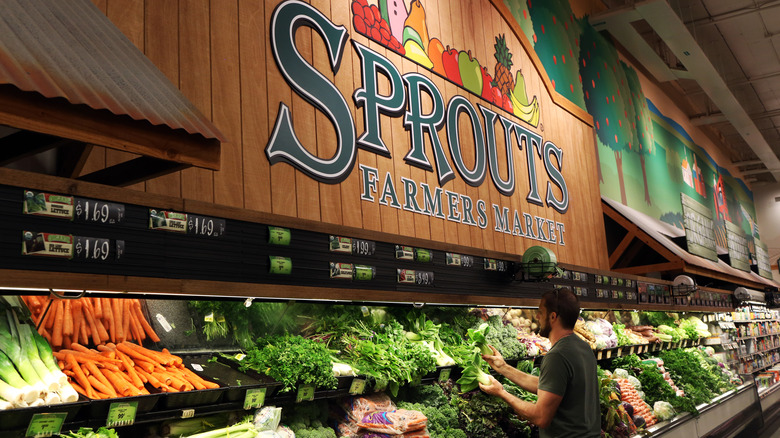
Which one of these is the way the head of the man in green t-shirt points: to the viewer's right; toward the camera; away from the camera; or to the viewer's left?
to the viewer's left

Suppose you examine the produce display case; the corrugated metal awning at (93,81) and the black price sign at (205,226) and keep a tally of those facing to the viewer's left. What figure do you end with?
0

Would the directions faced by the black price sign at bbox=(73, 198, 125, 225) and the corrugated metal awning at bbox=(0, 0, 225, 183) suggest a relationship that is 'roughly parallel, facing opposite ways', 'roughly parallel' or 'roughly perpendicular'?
roughly parallel

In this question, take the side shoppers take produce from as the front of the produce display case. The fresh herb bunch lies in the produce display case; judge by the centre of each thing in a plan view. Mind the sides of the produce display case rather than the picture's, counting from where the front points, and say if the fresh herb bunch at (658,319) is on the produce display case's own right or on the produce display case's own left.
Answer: on the produce display case's own left

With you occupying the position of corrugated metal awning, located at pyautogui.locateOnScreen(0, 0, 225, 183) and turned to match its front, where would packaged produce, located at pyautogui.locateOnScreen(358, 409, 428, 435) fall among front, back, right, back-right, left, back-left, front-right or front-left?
left

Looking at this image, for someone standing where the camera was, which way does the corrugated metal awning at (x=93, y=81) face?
facing the viewer and to the right of the viewer

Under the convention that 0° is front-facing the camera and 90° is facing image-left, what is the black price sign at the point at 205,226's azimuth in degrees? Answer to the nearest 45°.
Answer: approximately 315°

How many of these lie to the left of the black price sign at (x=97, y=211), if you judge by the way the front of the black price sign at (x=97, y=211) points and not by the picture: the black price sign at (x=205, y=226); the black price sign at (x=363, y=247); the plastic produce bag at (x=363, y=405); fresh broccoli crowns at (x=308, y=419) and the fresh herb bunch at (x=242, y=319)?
5

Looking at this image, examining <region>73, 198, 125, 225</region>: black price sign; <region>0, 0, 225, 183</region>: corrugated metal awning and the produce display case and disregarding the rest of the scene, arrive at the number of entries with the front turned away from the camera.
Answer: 0

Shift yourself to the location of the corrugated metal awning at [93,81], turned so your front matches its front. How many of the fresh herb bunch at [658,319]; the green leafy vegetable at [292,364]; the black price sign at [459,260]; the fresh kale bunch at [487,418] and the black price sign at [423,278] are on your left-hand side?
5

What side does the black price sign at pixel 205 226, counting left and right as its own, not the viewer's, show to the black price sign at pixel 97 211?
right

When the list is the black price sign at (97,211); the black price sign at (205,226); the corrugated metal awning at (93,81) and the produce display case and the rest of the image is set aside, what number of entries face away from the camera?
0

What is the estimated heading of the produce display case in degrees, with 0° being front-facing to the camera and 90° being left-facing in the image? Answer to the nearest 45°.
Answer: approximately 315°

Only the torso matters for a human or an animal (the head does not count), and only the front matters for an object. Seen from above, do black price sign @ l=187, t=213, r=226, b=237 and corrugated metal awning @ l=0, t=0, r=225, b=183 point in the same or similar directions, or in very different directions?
same or similar directions
